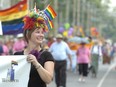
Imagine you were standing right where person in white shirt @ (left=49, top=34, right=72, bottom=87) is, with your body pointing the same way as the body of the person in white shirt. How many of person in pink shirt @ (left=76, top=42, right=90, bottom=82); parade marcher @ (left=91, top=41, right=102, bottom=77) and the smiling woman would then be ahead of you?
1

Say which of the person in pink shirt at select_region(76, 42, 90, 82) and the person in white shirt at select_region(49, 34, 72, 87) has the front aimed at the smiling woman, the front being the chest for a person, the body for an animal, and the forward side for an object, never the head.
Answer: the person in white shirt

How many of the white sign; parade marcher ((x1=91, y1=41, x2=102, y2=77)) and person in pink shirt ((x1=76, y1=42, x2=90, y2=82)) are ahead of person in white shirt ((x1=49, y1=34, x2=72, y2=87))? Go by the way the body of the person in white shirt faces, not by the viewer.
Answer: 1

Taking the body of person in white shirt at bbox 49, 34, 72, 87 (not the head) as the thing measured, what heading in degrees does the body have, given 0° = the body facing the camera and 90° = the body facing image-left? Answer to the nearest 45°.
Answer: approximately 0°

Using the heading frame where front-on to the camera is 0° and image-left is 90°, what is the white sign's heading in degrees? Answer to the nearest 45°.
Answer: approximately 0°
